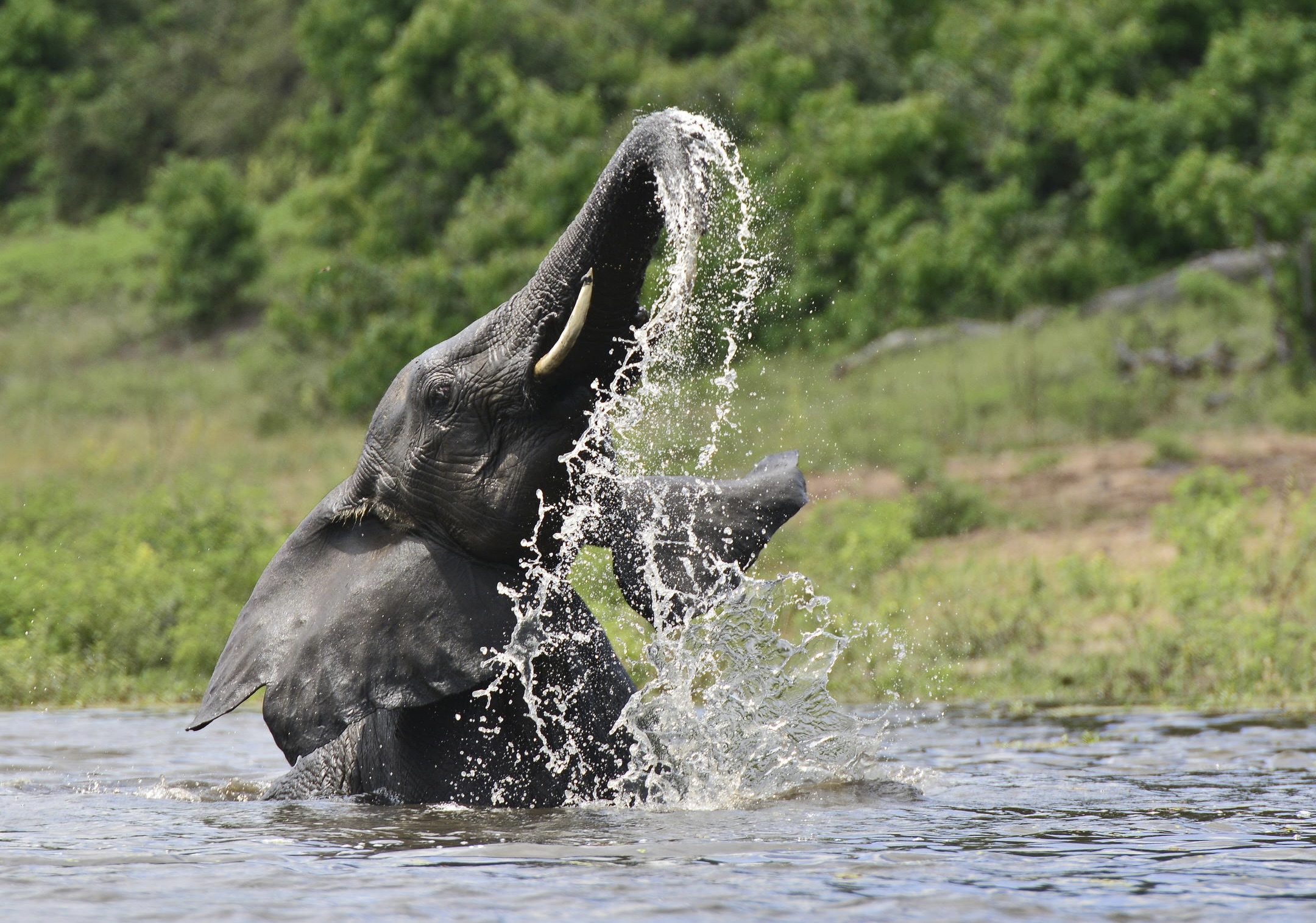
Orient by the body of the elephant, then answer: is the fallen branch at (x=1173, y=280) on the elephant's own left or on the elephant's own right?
on the elephant's own left

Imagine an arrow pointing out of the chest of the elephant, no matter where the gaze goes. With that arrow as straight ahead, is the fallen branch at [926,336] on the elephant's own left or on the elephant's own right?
on the elephant's own left

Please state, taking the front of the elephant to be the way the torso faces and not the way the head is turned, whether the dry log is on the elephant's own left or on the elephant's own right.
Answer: on the elephant's own left

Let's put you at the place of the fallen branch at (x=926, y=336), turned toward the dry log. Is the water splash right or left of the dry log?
right
